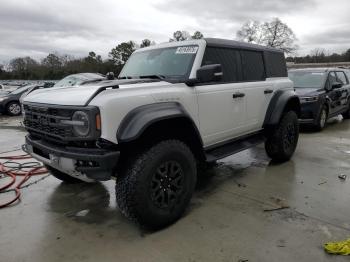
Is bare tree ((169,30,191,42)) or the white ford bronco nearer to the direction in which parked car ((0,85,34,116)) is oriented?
the white ford bronco

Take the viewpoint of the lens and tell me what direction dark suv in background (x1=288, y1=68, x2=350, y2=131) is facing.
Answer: facing the viewer and to the left of the viewer

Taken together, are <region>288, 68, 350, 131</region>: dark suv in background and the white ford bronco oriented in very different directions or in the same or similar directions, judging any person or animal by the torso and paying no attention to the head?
same or similar directions

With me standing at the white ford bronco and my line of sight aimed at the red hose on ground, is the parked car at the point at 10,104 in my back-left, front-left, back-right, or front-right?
front-right

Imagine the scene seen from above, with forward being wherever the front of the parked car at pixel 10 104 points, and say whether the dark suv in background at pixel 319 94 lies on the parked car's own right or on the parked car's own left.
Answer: on the parked car's own left

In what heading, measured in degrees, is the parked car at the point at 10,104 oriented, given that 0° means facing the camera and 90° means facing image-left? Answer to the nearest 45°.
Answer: approximately 45°

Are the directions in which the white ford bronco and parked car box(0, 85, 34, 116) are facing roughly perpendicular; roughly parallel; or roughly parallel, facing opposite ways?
roughly parallel

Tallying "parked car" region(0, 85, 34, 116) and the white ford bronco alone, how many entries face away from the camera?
0

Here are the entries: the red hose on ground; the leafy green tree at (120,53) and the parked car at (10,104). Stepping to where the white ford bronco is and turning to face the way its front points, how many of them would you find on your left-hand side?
0

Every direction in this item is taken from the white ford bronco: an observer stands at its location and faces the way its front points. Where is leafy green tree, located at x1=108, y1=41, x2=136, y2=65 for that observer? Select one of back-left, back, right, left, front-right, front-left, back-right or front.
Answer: back-right

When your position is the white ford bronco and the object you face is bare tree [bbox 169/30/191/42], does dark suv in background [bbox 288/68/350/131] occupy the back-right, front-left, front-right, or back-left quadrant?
front-right

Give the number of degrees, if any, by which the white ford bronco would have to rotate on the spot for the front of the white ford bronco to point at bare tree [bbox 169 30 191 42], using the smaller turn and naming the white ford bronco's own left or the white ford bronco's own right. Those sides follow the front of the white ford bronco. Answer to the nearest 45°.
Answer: approximately 135° to the white ford bronco's own right

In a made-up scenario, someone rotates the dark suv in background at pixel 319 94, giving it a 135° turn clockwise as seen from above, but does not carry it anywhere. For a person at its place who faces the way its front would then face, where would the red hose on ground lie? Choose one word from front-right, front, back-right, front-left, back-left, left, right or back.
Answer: back-left

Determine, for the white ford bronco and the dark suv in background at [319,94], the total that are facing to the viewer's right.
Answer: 0

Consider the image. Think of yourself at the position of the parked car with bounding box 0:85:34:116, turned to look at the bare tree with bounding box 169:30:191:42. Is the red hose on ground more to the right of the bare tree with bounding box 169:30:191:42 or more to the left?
right

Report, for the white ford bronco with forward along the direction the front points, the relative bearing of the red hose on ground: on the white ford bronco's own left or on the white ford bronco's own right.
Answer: on the white ford bronco's own right
